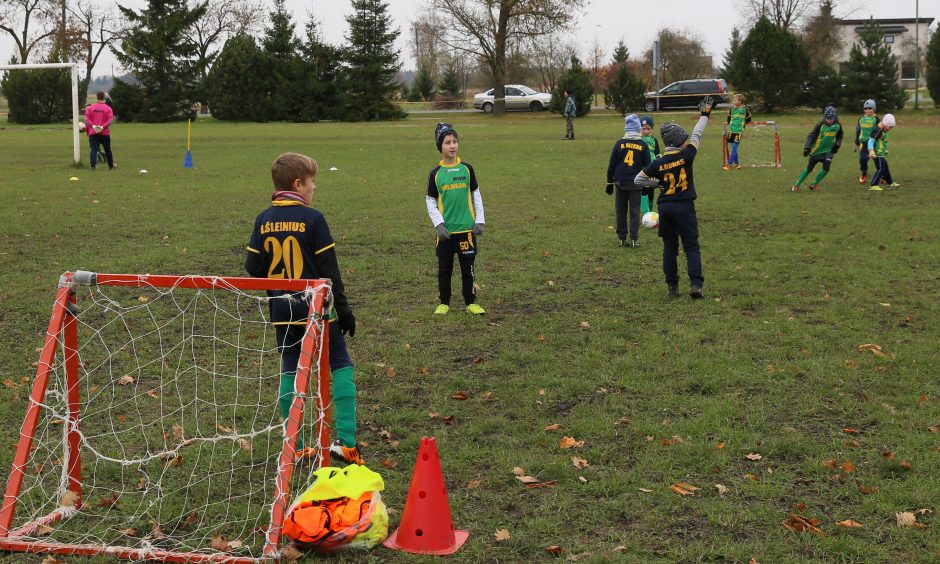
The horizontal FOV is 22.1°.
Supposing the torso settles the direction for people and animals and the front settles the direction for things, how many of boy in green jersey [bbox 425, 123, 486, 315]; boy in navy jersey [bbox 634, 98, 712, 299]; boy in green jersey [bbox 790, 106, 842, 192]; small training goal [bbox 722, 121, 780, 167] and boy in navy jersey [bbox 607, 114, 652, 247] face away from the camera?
2

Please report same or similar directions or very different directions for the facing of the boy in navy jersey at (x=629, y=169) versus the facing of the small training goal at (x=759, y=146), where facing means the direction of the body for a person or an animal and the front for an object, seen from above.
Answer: very different directions

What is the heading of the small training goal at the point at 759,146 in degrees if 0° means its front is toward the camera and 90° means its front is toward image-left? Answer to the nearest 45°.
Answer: approximately 0°

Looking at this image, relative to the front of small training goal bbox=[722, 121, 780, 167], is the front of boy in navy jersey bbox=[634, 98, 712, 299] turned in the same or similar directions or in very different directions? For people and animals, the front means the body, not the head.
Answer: very different directions

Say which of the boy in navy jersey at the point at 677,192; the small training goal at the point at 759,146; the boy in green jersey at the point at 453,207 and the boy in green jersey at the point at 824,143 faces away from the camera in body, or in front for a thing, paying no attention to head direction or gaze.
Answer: the boy in navy jersey

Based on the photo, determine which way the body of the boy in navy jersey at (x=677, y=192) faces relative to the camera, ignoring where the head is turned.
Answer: away from the camera

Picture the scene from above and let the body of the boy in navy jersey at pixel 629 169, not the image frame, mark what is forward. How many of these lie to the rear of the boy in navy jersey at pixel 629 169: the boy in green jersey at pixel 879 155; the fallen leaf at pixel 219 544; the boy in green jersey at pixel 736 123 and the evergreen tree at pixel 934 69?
1

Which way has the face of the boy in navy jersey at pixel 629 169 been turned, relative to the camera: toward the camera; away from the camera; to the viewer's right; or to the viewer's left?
away from the camera

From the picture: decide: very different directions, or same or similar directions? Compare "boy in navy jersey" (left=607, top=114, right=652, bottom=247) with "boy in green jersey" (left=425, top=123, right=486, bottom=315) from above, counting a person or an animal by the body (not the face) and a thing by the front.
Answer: very different directions

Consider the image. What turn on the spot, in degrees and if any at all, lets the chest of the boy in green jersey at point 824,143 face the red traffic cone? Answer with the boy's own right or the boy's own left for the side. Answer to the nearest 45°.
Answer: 0° — they already face it

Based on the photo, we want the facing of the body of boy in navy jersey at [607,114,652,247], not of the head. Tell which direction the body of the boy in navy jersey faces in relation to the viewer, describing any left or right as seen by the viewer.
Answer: facing away from the viewer

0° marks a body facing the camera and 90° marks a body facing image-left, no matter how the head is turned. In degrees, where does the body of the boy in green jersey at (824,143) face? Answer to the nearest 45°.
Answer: approximately 0°

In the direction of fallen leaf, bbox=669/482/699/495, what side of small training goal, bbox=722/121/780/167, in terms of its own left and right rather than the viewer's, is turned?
front

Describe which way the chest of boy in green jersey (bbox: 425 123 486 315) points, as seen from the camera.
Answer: toward the camera

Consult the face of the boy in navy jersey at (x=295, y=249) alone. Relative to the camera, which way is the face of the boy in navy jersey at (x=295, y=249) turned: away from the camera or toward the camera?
away from the camera
